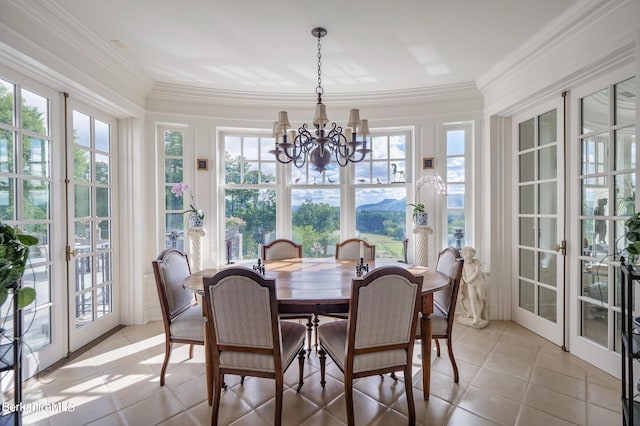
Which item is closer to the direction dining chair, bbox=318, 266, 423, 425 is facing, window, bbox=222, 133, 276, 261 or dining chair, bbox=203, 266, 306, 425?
the window

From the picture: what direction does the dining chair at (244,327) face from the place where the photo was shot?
facing away from the viewer and to the right of the viewer

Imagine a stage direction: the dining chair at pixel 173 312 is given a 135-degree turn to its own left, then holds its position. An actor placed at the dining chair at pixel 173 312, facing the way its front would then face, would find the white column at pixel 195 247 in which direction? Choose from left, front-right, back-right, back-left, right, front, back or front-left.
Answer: front

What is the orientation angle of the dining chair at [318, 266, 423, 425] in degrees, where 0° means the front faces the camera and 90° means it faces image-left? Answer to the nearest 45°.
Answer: approximately 135°

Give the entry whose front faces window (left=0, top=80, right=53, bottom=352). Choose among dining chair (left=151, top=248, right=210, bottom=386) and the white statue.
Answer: the white statue

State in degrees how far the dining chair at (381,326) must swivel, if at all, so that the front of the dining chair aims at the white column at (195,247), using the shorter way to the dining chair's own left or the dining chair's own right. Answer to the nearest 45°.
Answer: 0° — it already faces it

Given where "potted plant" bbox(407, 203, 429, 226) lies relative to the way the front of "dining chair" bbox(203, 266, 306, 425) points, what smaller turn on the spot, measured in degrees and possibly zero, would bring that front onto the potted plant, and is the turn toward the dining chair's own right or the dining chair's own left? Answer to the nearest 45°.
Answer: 0° — it already faces it

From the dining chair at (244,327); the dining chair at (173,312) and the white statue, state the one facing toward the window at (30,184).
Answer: the white statue

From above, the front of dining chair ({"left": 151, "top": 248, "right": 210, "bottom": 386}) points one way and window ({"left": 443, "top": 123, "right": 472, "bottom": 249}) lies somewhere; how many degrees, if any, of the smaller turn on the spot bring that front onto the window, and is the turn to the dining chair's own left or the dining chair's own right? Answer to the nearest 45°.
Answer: approximately 45° to the dining chair's own left

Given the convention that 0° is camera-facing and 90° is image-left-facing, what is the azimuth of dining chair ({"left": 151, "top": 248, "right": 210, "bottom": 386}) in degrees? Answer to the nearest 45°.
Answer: approximately 315°

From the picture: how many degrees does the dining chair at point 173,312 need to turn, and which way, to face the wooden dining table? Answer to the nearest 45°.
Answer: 0° — it already faces it

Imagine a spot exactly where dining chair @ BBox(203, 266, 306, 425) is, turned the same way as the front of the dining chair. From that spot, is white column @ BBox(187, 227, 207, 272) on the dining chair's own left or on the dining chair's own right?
on the dining chair's own left
